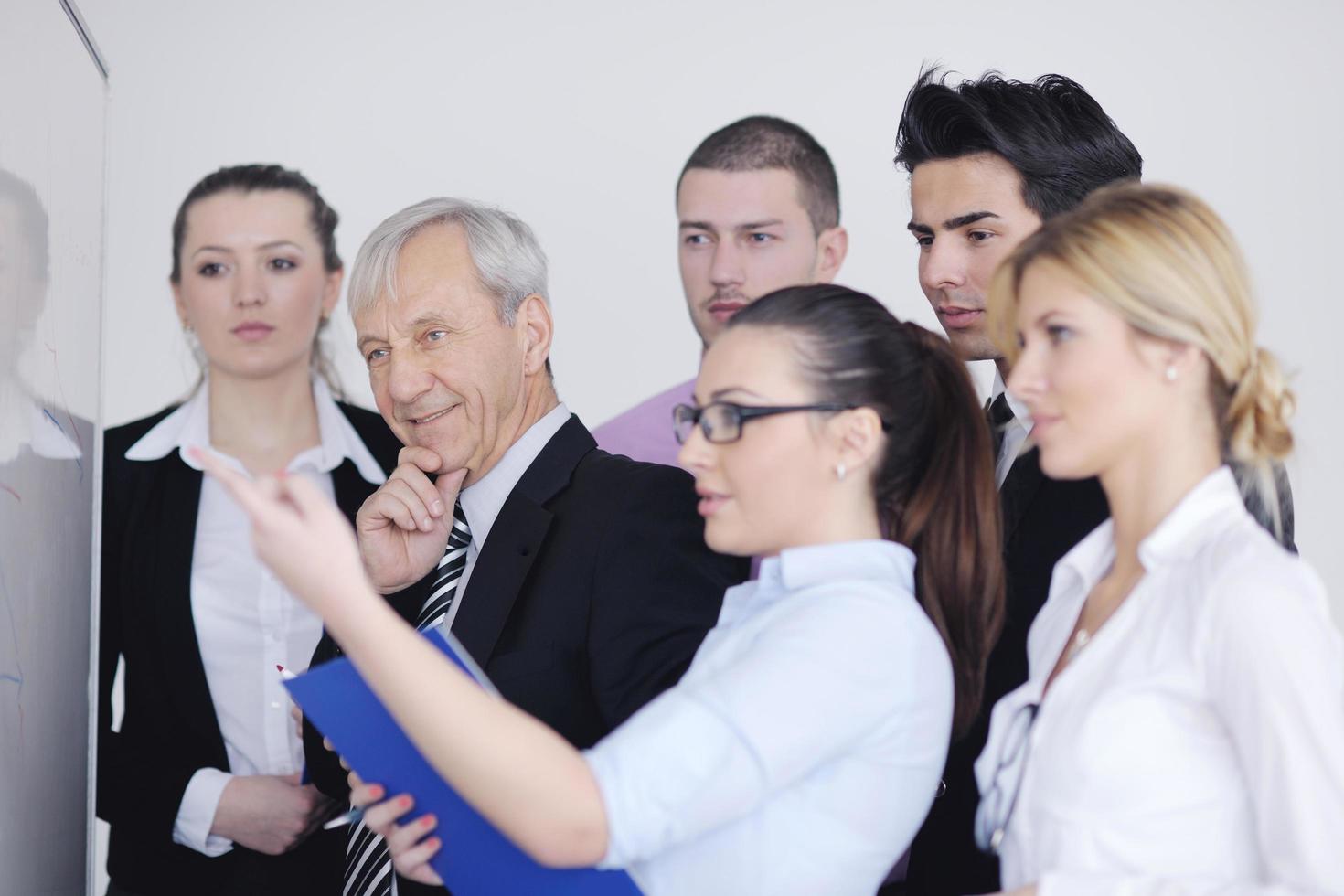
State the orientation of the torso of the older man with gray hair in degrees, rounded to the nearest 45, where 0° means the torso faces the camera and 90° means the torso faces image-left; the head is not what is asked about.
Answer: approximately 45°

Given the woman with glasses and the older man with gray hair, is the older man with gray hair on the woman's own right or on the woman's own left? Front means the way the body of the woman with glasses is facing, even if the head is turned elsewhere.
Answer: on the woman's own right

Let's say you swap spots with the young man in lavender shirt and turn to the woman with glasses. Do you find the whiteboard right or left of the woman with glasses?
right

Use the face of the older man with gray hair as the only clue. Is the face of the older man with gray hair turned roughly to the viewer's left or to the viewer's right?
to the viewer's left

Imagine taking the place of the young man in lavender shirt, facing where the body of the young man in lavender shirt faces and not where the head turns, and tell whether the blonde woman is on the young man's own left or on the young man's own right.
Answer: on the young man's own left

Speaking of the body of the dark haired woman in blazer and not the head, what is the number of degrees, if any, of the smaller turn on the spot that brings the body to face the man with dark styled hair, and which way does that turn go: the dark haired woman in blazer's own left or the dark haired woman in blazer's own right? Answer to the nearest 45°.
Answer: approximately 45° to the dark haired woman in blazer's own left

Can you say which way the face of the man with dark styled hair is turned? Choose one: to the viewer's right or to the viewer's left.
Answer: to the viewer's left

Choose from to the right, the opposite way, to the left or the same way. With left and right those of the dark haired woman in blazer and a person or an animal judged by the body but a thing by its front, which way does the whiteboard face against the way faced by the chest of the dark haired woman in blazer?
to the left

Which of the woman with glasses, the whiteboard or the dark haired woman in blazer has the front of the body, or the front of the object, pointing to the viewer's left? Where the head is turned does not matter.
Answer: the woman with glasses

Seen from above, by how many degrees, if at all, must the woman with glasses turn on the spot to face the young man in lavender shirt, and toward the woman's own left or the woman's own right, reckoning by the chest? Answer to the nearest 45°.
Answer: approximately 90° to the woman's own right

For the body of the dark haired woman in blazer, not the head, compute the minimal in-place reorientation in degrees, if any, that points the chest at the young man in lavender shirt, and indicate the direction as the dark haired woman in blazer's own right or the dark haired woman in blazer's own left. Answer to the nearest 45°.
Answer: approximately 90° to the dark haired woman in blazer's own left

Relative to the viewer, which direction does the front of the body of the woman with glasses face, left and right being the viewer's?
facing to the left of the viewer

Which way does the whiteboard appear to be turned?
to the viewer's right

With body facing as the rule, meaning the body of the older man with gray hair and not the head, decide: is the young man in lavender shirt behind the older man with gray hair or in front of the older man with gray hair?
behind

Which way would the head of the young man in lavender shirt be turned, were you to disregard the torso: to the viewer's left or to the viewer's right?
to the viewer's left

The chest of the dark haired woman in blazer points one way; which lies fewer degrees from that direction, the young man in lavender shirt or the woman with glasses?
the woman with glasses
